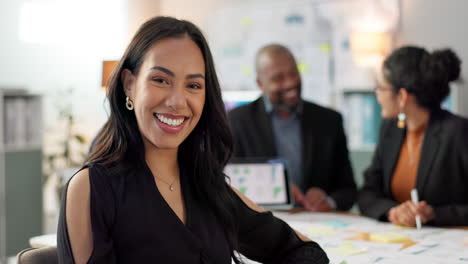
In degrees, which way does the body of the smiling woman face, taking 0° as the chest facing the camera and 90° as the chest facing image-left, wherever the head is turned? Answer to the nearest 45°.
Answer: approximately 315°

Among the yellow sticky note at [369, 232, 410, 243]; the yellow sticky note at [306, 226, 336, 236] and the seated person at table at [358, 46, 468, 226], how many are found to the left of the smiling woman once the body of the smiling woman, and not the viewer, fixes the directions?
3

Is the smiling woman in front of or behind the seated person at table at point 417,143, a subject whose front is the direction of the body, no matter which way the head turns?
in front

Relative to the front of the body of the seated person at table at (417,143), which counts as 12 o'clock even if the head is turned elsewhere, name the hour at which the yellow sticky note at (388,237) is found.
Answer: The yellow sticky note is roughly at 11 o'clock from the seated person at table.

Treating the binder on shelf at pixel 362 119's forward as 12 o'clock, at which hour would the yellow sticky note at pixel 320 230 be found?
The yellow sticky note is roughly at 12 o'clock from the binder on shelf.

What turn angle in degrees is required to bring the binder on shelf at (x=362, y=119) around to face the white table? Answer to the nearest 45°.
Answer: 0° — it already faces it

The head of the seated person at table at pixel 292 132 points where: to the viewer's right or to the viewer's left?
to the viewer's right

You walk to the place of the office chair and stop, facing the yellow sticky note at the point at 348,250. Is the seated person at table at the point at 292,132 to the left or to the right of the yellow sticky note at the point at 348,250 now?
left

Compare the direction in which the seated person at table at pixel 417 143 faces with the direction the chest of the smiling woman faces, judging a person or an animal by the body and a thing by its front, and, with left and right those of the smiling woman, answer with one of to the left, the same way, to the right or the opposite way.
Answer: to the right

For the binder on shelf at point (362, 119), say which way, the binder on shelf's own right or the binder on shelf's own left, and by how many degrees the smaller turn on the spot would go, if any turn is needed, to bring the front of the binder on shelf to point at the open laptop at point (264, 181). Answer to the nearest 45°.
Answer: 0° — it already faces it

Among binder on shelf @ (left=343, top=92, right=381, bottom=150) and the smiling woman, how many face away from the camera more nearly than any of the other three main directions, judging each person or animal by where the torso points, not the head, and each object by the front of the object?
0

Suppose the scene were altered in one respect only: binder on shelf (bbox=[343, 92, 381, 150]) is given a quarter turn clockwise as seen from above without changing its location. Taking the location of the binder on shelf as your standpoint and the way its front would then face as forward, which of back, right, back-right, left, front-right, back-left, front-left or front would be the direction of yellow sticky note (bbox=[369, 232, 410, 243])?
left

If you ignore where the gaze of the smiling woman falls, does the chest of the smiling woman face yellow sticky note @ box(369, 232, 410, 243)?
no

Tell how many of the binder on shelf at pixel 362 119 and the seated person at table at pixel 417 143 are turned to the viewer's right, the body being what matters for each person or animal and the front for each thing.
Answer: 0
